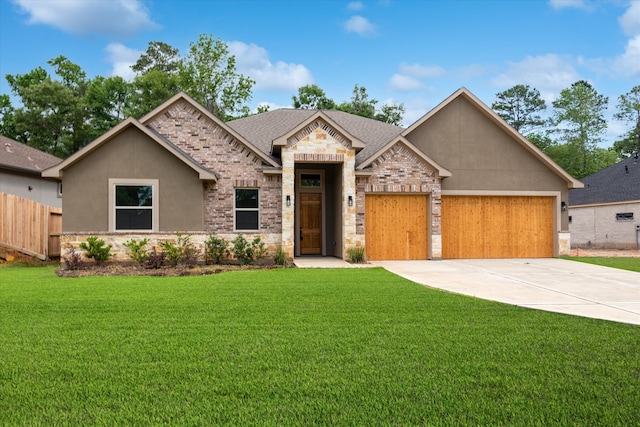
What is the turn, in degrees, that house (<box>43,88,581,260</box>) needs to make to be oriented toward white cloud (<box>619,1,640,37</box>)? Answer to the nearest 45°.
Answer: approximately 135° to its left

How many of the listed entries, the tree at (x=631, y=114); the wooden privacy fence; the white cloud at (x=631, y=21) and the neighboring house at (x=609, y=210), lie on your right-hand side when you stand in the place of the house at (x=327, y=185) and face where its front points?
1

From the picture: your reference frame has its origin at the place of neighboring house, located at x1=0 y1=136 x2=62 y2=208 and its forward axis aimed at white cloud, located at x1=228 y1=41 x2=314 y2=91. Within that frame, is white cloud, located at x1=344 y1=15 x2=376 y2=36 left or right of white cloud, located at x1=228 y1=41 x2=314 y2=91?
right

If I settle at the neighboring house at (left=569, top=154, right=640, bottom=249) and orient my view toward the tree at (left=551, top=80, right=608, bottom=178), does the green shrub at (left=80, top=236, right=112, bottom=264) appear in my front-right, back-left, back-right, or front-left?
back-left

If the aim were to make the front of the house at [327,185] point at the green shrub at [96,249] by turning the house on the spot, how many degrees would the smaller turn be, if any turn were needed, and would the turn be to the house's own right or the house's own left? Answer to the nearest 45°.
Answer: approximately 90° to the house's own right

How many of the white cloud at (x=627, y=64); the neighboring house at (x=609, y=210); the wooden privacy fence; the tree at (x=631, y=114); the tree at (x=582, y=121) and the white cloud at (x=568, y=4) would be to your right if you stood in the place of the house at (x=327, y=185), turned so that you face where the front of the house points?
1

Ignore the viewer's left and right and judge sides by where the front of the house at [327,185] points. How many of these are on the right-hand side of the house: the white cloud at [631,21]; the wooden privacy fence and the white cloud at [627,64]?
1

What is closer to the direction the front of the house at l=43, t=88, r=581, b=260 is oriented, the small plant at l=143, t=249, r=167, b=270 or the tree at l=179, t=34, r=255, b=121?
the small plant

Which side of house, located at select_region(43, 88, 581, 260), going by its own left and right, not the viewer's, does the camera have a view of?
front

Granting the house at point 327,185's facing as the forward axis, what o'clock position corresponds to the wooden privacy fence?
The wooden privacy fence is roughly at 3 o'clock from the house.

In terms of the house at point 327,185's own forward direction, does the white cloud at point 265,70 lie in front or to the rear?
to the rear

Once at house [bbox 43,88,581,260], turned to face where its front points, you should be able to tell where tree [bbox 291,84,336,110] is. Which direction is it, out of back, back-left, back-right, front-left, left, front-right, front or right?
back
